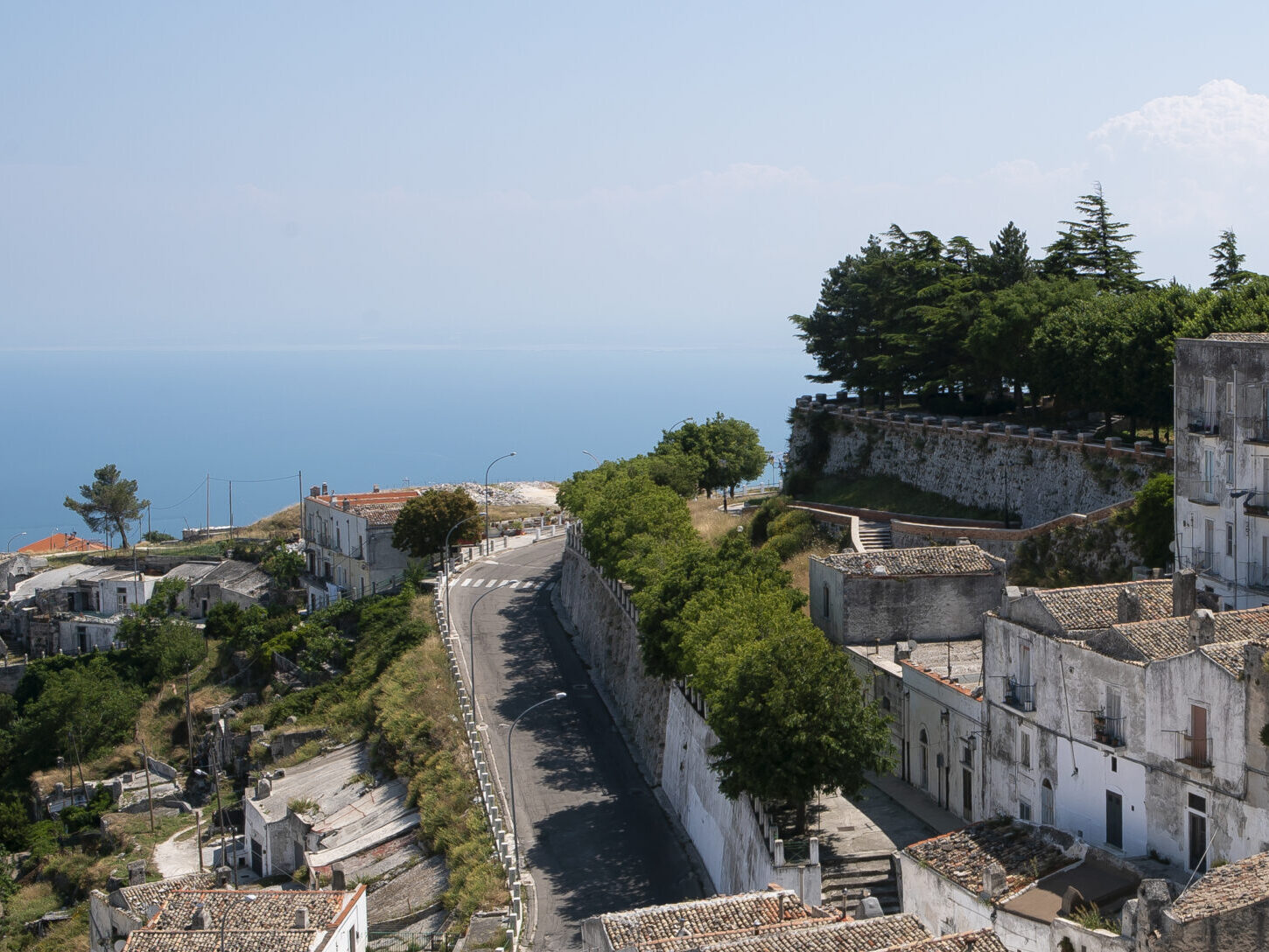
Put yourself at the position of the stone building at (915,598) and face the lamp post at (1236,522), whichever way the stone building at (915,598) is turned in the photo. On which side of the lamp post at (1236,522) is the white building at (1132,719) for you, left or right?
right

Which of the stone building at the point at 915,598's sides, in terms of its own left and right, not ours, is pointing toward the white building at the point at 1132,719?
left

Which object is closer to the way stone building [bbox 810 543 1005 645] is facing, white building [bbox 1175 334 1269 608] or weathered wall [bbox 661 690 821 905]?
the weathered wall

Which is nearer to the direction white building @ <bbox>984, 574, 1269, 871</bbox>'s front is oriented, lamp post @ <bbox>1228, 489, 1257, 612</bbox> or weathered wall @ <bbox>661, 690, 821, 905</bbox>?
the weathered wall

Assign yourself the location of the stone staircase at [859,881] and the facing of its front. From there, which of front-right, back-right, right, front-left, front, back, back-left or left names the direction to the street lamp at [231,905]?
right

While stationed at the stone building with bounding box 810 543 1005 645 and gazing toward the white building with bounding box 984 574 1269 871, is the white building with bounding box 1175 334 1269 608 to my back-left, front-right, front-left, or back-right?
front-left

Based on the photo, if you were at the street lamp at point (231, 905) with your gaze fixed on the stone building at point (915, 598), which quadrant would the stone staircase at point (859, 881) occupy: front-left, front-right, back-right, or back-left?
front-right

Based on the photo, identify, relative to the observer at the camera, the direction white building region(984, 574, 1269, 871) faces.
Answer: facing the viewer and to the left of the viewer

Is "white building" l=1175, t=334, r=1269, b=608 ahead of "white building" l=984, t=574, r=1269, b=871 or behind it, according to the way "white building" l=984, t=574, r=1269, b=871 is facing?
behind

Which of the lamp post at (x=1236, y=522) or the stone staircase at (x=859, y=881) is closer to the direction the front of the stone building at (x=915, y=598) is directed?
the stone staircase

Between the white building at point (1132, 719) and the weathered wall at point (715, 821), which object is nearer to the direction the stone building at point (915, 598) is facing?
the weathered wall

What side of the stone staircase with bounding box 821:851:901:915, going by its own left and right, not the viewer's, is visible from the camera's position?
front
